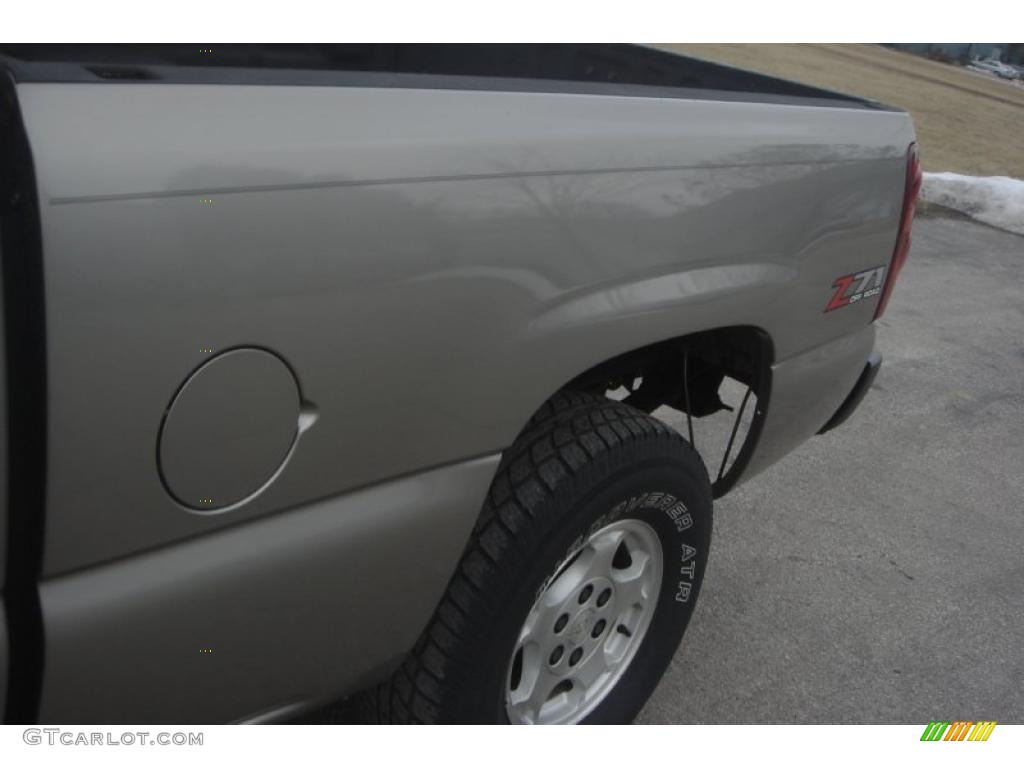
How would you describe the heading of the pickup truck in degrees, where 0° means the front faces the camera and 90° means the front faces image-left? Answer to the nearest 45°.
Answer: approximately 45°

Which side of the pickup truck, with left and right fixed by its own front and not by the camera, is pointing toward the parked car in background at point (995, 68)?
back
